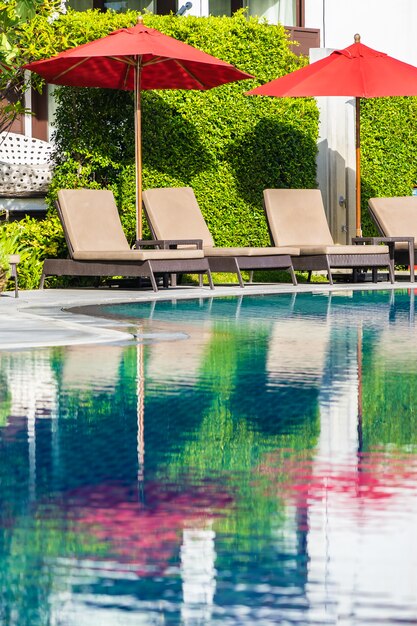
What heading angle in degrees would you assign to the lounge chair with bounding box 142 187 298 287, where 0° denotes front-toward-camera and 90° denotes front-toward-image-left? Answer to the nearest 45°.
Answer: approximately 315°

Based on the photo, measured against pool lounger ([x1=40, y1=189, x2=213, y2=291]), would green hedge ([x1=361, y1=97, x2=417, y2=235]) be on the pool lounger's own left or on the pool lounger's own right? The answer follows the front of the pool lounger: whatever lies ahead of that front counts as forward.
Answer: on the pool lounger's own left

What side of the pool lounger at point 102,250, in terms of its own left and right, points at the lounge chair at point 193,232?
left

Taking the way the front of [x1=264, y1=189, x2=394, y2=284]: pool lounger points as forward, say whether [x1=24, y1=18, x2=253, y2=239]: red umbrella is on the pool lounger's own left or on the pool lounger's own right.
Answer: on the pool lounger's own right

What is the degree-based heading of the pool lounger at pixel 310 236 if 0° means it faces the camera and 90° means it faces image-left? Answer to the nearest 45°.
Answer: approximately 315°

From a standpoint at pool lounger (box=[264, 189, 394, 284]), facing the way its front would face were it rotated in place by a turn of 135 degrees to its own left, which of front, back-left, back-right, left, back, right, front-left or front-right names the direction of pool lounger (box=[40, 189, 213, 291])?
back-left

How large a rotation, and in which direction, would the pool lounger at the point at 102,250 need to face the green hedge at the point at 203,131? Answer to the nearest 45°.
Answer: approximately 90° to its left
